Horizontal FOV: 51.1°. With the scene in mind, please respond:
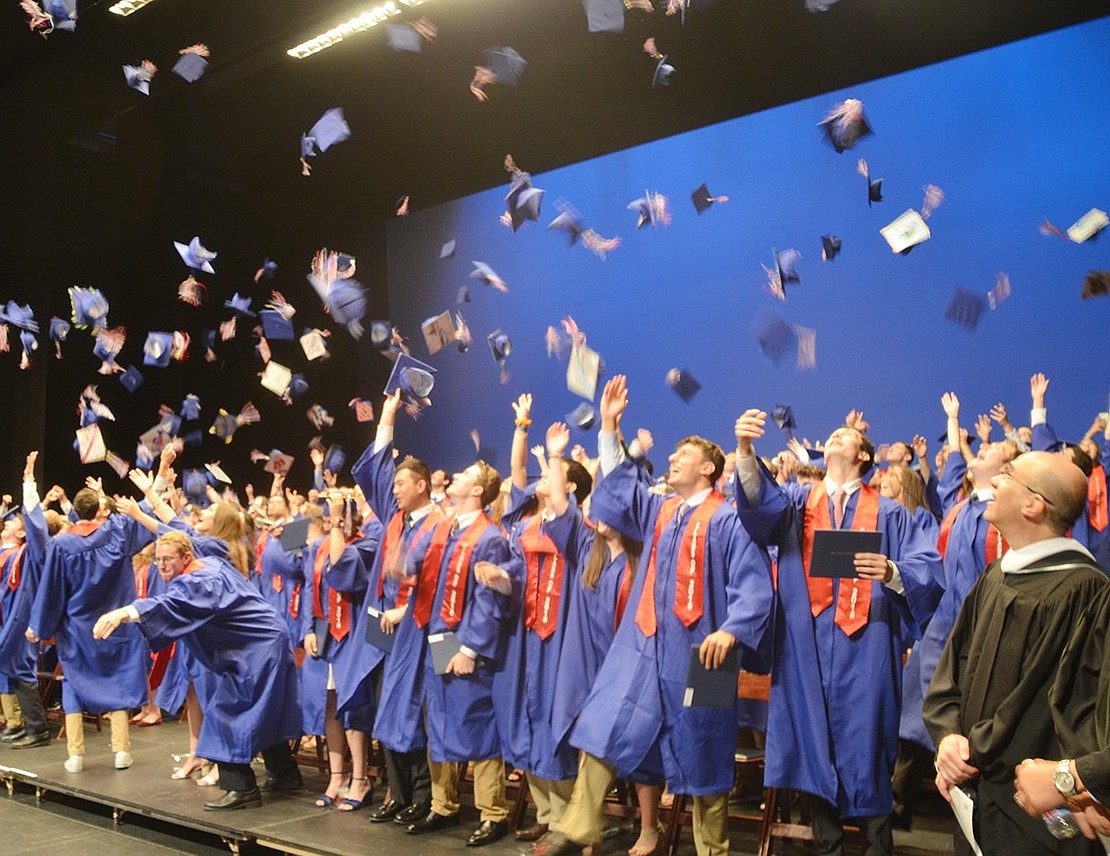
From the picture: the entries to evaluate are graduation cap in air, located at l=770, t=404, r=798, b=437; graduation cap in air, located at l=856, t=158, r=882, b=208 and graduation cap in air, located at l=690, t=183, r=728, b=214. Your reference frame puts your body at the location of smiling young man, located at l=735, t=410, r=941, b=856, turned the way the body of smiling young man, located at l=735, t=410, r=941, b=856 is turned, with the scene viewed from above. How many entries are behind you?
3

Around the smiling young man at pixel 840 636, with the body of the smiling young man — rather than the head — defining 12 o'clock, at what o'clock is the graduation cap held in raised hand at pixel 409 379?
The graduation cap held in raised hand is roughly at 4 o'clock from the smiling young man.

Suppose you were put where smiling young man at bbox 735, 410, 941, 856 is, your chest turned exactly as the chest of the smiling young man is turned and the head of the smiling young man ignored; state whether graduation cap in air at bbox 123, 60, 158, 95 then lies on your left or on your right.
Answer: on your right

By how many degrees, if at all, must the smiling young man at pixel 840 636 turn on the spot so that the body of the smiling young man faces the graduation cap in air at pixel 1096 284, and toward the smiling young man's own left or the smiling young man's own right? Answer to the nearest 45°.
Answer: approximately 135° to the smiling young man's own left

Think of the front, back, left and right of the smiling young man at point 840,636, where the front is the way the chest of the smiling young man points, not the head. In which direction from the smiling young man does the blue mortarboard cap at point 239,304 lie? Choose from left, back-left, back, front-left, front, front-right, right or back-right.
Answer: back-right

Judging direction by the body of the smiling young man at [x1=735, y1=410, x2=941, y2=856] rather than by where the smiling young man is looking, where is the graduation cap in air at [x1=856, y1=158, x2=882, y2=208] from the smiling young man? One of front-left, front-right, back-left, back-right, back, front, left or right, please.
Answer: back

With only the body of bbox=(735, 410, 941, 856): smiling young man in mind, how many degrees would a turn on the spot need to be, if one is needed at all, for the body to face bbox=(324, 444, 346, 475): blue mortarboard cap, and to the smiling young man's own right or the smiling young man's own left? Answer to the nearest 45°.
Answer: approximately 135° to the smiling young man's own right

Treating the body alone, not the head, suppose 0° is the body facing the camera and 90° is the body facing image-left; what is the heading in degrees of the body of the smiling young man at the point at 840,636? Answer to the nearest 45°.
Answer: approximately 0°

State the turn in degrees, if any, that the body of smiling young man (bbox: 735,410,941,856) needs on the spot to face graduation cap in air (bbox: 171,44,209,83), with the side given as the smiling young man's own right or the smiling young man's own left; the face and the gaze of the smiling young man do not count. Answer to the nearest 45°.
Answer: approximately 135° to the smiling young man's own right

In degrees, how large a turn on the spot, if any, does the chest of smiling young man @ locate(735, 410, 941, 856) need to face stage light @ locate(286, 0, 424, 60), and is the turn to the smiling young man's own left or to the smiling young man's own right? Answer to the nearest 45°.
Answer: approximately 135° to the smiling young man's own right

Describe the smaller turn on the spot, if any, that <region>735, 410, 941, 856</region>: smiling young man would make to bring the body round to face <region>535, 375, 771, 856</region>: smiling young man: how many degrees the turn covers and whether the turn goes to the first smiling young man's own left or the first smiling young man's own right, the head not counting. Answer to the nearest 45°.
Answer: approximately 90° to the first smiling young man's own right
